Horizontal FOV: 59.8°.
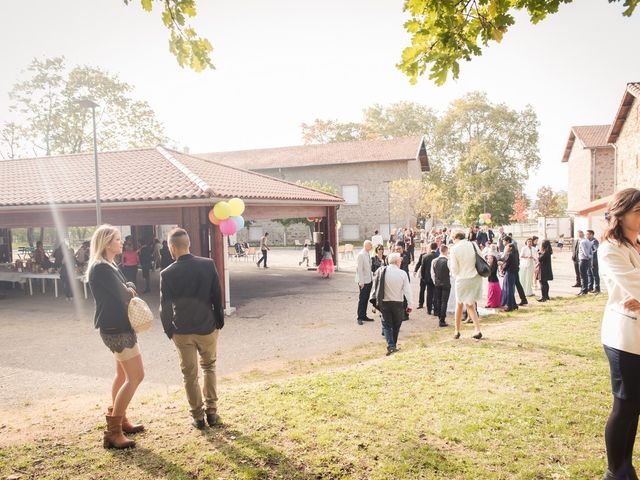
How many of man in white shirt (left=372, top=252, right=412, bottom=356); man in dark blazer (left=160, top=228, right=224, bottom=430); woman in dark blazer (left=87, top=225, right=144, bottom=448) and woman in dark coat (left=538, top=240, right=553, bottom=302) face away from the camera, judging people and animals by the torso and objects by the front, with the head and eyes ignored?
2

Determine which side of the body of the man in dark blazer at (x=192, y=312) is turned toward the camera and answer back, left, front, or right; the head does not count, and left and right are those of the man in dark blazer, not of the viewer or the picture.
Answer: back

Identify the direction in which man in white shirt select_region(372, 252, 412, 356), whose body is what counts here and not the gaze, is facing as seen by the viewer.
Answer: away from the camera

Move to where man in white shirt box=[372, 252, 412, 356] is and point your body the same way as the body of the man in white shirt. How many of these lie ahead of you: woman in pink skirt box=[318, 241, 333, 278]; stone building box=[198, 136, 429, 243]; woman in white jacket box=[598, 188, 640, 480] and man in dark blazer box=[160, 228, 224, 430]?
2

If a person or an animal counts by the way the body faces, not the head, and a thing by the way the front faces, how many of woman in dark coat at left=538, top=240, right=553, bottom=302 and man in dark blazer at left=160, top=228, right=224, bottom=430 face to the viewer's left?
1

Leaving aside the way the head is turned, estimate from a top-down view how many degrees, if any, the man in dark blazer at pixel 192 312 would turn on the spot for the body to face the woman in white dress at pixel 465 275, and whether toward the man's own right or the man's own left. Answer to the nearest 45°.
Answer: approximately 45° to the man's own right

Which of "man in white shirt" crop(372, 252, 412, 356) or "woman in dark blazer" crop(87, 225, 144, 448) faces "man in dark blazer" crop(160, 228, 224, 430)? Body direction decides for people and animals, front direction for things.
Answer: the woman in dark blazer

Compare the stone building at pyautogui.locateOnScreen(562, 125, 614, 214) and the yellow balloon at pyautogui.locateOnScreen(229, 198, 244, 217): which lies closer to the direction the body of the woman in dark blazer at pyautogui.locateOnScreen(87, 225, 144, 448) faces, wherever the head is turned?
the stone building

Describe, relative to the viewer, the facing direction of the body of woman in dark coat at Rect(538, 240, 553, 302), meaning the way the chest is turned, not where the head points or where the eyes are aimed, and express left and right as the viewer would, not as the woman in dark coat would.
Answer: facing to the left of the viewer

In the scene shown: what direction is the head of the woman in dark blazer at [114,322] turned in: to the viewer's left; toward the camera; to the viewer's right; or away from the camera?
to the viewer's right

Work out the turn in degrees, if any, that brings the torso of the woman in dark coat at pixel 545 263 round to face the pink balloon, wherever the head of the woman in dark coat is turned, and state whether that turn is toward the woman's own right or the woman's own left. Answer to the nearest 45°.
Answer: approximately 45° to the woman's own left
